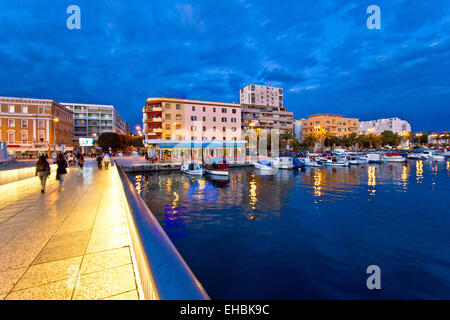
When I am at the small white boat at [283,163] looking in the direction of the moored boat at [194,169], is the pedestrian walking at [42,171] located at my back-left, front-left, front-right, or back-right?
front-left

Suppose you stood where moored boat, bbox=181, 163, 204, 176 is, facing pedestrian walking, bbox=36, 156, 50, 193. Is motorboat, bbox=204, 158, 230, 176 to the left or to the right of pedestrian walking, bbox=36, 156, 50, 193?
left

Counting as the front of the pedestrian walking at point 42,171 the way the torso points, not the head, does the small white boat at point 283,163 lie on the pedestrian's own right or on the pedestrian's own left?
on the pedestrian's own right

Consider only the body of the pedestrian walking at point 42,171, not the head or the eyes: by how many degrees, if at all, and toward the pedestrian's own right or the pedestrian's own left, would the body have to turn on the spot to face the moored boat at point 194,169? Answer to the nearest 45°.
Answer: approximately 45° to the pedestrian's own right

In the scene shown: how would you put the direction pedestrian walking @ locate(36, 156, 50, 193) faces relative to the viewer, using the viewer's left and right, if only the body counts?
facing away from the viewer

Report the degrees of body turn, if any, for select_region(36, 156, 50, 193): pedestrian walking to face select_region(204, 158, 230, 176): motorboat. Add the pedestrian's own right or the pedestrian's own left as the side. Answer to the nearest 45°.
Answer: approximately 45° to the pedestrian's own right
